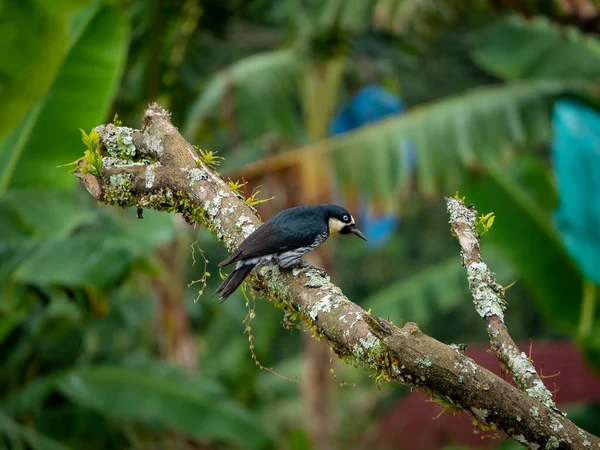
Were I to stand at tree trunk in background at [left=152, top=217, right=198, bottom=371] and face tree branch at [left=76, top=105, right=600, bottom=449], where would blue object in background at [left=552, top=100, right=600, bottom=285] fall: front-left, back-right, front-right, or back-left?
front-left

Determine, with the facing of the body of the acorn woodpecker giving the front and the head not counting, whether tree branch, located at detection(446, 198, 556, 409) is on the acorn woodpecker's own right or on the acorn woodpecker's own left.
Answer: on the acorn woodpecker's own right

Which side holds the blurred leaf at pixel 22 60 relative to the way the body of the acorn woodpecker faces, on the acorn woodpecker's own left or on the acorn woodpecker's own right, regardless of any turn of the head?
on the acorn woodpecker's own left

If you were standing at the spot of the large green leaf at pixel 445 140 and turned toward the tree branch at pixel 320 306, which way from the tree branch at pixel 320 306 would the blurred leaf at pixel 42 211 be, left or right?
right

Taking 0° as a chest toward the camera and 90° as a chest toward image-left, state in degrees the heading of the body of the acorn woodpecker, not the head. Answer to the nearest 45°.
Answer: approximately 270°

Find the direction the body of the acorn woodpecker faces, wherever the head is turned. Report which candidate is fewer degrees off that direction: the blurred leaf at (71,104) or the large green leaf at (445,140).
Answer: the large green leaf

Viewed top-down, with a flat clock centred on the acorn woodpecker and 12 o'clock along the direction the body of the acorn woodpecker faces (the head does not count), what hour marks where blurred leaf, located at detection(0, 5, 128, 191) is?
The blurred leaf is roughly at 8 o'clock from the acorn woodpecker.

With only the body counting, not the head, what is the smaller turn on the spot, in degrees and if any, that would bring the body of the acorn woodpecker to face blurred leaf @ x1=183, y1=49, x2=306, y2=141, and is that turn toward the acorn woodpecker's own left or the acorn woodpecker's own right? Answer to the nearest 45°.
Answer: approximately 90° to the acorn woodpecker's own left
